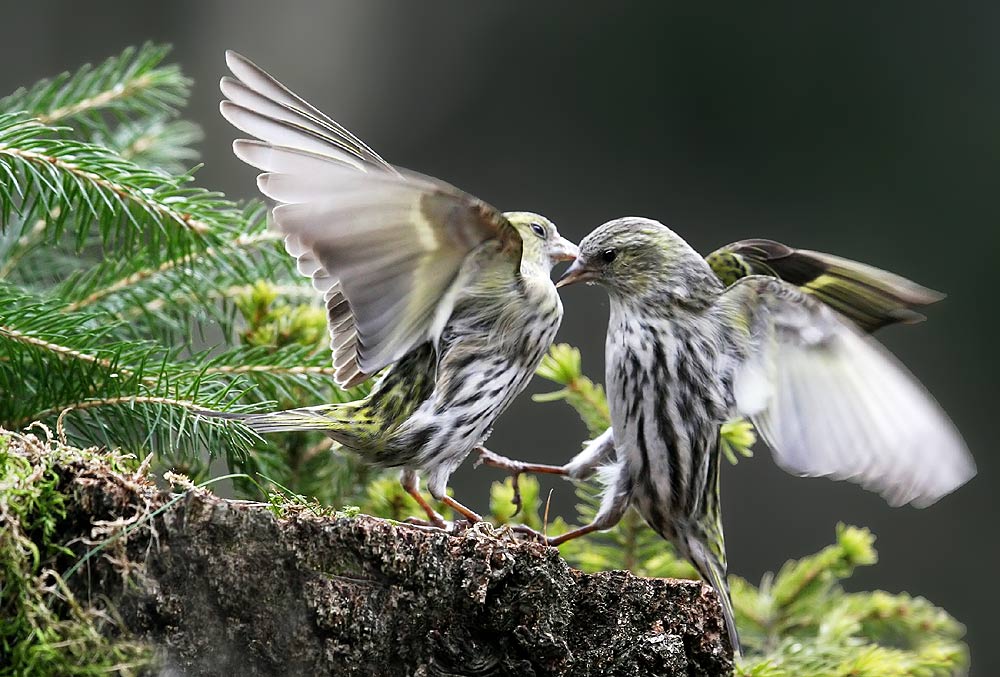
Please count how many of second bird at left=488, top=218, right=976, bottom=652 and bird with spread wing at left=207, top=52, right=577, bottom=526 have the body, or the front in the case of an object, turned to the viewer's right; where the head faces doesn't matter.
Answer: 1

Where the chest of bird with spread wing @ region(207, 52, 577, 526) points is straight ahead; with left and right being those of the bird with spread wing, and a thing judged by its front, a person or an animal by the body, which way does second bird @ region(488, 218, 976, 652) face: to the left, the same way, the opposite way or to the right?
the opposite way

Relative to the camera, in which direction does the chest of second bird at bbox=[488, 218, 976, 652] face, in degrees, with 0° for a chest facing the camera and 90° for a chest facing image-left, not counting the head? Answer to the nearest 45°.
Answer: approximately 90°

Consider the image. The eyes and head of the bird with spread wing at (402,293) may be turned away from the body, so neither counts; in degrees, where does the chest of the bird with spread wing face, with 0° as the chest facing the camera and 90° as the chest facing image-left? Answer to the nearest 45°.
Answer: approximately 270°

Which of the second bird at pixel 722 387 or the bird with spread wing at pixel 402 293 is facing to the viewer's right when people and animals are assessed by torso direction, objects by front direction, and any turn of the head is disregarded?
the bird with spread wing
